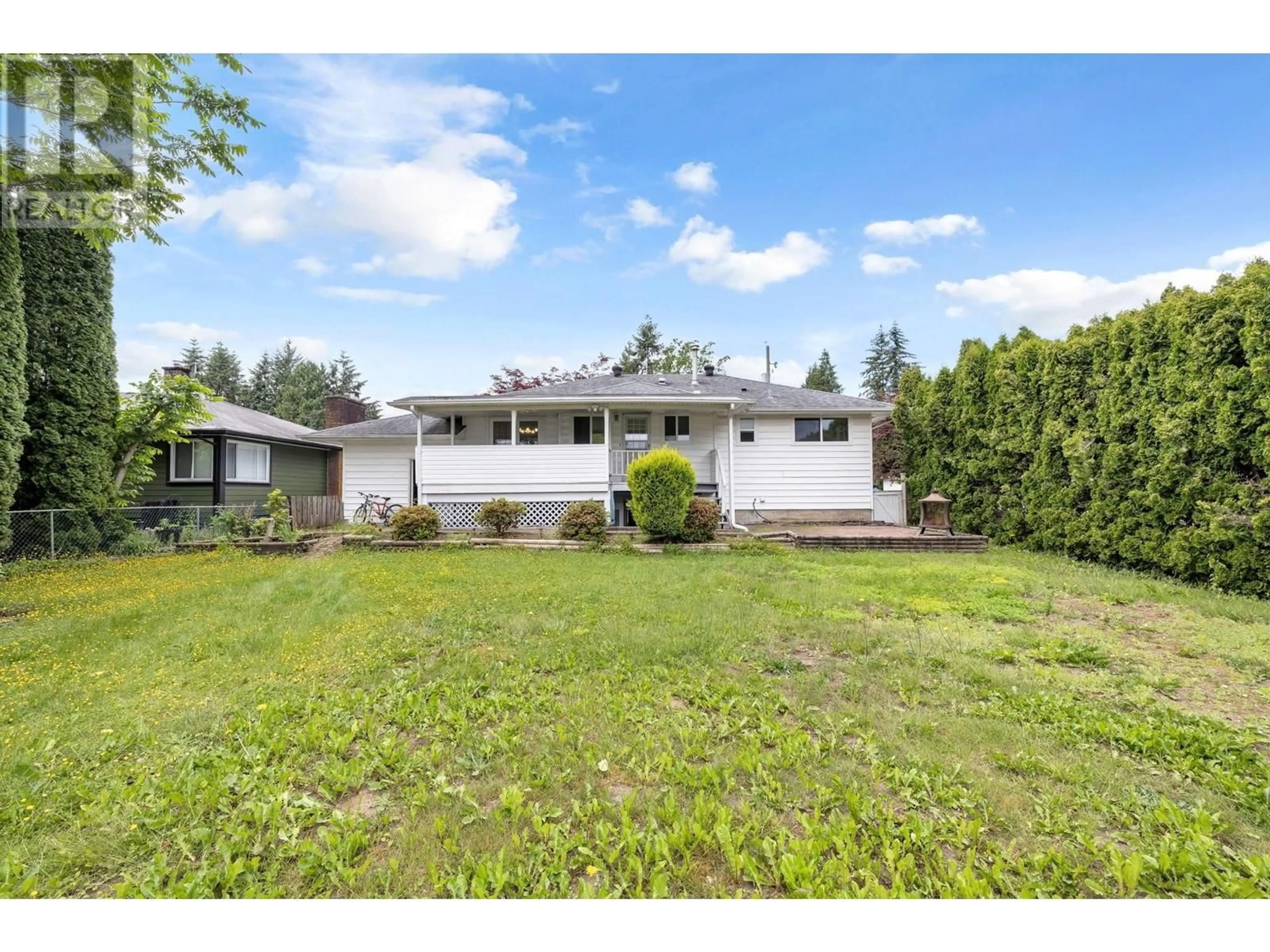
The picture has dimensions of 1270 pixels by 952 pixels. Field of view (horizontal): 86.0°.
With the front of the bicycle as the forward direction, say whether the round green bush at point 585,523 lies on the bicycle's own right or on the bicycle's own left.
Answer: on the bicycle's own left

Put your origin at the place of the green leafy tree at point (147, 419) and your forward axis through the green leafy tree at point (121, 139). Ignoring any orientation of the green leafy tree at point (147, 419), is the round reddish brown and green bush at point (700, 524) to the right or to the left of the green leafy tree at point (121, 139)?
left

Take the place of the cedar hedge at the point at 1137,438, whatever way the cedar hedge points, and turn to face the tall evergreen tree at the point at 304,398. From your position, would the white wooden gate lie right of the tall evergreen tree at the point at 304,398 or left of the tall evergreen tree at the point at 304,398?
right
